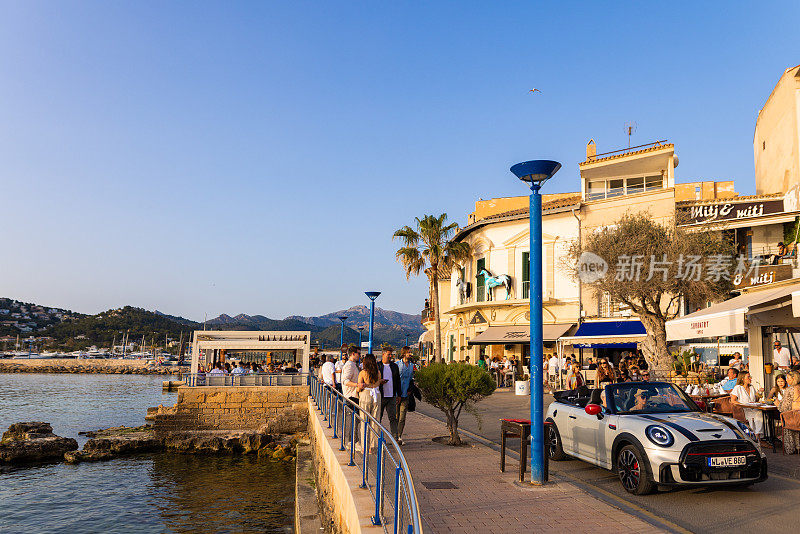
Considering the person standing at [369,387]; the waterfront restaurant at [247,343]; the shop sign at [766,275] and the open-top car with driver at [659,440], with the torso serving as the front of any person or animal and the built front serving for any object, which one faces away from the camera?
the person standing

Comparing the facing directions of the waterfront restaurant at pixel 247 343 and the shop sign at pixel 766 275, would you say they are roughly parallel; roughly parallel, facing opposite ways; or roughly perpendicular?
roughly perpendicular

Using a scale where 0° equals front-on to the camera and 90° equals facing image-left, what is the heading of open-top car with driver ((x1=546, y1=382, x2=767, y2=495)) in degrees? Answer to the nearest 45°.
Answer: approximately 315°

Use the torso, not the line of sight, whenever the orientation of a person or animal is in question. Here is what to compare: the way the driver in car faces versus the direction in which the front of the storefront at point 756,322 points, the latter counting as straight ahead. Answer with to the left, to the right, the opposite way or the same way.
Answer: to the left

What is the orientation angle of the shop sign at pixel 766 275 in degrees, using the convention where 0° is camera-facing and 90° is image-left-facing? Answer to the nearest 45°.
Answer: approximately 45°

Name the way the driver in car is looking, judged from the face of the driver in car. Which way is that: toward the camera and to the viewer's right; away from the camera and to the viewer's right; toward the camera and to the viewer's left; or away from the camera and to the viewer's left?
toward the camera and to the viewer's right

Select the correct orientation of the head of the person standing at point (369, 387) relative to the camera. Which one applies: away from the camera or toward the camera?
away from the camera

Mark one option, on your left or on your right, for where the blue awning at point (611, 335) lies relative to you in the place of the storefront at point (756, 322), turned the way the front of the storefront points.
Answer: on your right

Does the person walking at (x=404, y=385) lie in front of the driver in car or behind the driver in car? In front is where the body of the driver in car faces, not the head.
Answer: behind

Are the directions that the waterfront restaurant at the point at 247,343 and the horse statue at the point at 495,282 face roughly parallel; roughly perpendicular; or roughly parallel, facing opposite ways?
roughly perpendicular

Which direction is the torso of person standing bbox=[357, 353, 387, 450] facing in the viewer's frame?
away from the camera

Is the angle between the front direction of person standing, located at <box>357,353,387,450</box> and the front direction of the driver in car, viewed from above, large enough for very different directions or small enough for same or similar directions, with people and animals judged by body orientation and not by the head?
very different directions

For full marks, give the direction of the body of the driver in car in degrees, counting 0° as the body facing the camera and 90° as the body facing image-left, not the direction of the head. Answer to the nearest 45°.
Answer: approximately 315°

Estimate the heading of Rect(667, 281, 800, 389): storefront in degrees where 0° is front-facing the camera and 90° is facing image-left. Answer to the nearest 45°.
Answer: approximately 45°
